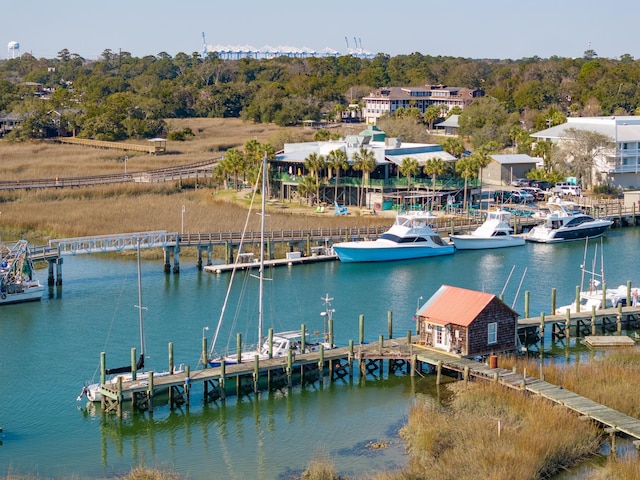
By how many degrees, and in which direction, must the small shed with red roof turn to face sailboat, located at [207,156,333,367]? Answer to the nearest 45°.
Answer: approximately 45° to its right

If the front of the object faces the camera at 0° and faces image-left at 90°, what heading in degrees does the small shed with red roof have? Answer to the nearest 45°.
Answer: approximately 45°
